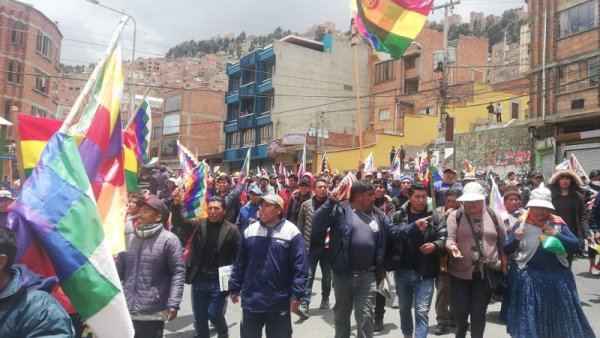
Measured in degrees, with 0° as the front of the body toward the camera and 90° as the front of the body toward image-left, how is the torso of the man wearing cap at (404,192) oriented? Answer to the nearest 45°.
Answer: approximately 0°

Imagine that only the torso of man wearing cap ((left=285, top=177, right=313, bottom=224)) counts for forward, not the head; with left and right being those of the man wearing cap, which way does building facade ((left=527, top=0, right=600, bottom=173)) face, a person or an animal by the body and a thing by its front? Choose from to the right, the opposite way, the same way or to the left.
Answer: to the right

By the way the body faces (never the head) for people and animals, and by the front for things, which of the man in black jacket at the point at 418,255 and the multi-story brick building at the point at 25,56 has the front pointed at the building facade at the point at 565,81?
the multi-story brick building

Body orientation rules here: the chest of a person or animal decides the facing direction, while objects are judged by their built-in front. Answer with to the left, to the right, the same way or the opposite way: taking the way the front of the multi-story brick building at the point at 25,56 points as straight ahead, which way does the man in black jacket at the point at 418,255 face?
to the right

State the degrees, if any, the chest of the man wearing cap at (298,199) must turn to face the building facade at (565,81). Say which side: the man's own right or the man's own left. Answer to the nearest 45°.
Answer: approximately 135° to the man's own left

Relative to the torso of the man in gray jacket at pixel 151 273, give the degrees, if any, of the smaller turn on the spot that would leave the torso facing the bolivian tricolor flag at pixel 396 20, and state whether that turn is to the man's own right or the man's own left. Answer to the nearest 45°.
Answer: approximately 180°
